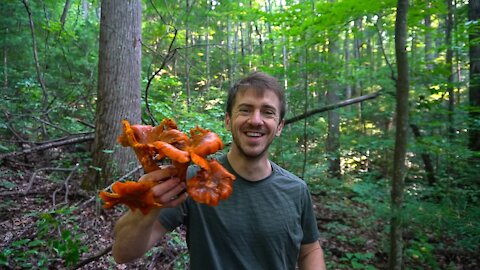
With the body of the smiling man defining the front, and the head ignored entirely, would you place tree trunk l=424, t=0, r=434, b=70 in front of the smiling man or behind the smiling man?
behind

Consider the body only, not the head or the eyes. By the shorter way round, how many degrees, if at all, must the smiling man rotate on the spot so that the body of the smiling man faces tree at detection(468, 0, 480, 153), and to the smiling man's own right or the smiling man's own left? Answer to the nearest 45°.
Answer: approximately 135° to the smiling man's own left

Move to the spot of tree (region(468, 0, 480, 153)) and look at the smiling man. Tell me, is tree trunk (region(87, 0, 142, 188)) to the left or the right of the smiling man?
right

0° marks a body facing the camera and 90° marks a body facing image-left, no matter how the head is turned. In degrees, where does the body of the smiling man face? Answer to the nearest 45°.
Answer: approximately 0°

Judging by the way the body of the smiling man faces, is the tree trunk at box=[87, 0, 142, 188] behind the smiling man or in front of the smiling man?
behind

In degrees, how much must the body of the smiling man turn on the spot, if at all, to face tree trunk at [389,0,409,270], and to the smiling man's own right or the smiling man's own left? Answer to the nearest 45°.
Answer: approximately 135° to the smiling man's own left
